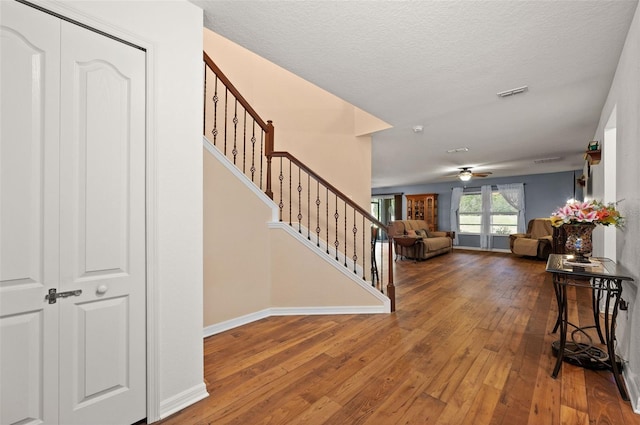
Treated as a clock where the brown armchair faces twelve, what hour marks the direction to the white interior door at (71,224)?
The white interior door is roughly at 11 o'clock from the brown armchair.

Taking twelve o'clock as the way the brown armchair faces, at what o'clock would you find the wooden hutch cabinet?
The wooden hutch cabinet is roughly at 2 o'clock from the brown armchair.

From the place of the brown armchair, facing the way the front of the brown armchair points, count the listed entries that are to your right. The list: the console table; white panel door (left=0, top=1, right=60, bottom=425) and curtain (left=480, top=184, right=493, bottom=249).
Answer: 1

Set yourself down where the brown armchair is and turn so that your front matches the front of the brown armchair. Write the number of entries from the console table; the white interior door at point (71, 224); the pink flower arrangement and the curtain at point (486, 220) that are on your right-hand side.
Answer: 1

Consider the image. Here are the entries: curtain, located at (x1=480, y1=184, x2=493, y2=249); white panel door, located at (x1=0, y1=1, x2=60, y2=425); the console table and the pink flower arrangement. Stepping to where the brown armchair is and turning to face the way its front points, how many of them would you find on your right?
1

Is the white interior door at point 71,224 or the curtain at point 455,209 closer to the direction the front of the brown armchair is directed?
the white interior door

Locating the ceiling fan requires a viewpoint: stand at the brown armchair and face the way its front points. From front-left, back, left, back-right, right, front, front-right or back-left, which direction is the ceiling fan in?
front

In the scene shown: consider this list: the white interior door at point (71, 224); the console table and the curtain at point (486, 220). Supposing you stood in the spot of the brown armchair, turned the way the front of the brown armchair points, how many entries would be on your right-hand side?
1

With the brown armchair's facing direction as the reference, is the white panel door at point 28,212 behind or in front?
in front

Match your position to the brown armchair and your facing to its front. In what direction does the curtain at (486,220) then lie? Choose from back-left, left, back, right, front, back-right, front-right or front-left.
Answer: right

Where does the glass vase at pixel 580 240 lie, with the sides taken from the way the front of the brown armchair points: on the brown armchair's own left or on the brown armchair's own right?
on the brown armchair's own left

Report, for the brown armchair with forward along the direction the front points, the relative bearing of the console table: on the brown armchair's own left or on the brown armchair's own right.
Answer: on the brown armchair's own left

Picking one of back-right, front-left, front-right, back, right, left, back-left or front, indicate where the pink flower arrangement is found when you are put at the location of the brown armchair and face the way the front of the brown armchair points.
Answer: front-left

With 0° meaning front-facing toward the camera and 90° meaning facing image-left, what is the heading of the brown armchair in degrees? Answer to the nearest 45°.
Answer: approximately 45°

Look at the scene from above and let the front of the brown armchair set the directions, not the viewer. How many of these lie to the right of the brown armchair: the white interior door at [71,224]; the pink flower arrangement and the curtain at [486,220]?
1

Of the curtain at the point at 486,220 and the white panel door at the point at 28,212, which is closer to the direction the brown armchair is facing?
the white panel door
